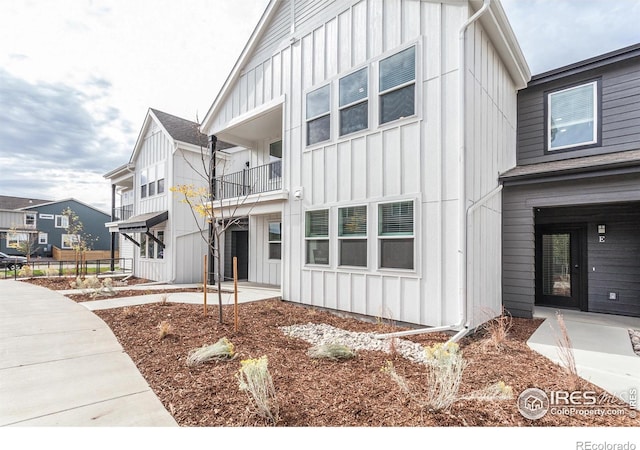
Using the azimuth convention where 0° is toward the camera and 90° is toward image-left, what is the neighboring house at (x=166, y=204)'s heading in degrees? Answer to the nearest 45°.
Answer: approximately 45°

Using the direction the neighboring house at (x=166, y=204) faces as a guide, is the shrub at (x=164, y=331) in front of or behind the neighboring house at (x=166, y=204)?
in front

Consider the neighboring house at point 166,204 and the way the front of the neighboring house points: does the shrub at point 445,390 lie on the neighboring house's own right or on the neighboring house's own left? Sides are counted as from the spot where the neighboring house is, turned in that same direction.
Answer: on the neighboring house's own left

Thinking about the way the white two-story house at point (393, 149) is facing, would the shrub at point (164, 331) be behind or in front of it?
in front

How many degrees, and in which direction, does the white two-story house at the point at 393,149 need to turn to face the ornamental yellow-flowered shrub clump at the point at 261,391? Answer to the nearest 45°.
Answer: approximately 45° to its left

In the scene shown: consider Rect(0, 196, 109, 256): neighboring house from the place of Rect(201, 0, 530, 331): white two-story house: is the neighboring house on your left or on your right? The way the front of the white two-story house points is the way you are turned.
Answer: on your right

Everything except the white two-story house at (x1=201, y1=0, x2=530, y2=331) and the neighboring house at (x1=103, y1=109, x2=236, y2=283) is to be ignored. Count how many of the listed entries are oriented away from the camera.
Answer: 0

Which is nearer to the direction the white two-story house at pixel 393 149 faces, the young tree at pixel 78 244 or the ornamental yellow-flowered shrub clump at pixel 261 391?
the ornamental yellow-flowered shrub clump

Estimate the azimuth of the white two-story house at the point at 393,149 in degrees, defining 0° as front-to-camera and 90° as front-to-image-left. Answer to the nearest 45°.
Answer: approximately 45°

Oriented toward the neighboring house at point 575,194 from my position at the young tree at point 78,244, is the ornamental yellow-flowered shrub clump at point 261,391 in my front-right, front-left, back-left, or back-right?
front-right

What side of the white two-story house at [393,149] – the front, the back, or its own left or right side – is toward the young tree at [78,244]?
right
